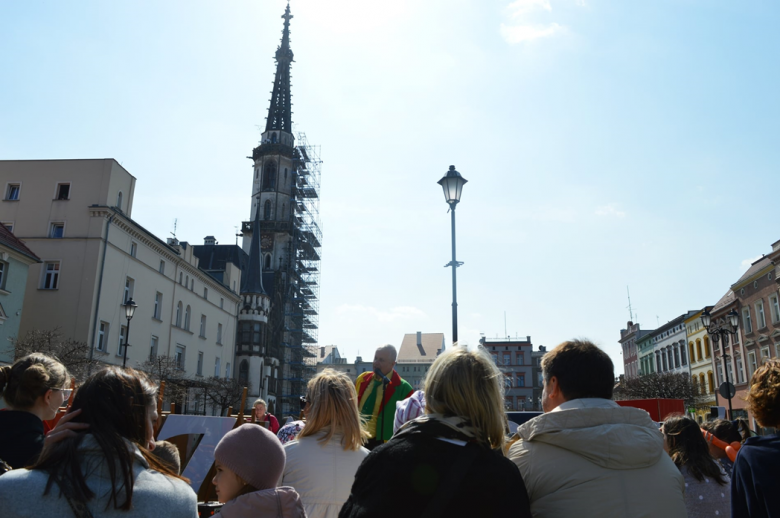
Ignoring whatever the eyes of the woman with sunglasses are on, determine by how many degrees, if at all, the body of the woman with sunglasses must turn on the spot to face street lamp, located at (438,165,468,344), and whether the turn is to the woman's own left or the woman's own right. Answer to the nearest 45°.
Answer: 0° — they already face it

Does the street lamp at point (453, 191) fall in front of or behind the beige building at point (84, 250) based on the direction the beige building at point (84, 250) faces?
in front

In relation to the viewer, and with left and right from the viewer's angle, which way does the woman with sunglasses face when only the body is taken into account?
facing away from the viewer and to the right of the viewer

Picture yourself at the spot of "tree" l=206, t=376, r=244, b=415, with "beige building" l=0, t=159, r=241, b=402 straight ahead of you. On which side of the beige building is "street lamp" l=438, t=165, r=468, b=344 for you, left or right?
left

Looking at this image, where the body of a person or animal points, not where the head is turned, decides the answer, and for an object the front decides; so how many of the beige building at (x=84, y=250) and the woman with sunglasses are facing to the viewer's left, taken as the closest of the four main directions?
0

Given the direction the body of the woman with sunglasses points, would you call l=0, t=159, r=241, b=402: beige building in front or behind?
in front

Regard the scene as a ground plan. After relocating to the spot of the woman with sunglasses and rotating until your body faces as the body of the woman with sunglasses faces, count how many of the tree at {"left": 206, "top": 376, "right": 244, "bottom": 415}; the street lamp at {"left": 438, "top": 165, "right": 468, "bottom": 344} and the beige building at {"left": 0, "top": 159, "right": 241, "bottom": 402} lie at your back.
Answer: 0

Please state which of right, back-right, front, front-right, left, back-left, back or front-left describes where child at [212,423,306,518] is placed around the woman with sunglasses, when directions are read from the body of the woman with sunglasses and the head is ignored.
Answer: right

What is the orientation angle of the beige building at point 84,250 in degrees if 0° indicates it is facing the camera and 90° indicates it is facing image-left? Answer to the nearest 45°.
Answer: approximately 315°

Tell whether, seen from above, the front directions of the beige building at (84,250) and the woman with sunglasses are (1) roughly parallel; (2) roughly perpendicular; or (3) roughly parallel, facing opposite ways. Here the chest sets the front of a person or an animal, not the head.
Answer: roughly perpendicular

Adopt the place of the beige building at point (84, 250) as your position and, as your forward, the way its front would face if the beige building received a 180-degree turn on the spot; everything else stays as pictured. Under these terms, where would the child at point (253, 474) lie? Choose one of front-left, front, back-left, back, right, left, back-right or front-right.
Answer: back-left

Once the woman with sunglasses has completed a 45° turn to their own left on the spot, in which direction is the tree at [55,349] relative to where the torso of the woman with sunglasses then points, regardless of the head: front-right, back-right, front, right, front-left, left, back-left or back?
front
